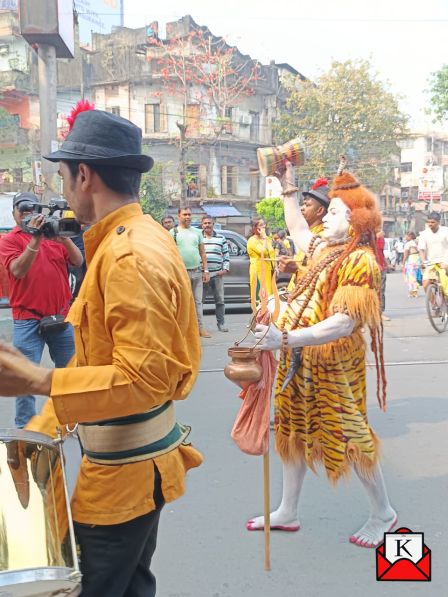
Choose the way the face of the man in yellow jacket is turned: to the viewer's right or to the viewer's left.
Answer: to the viewer's left

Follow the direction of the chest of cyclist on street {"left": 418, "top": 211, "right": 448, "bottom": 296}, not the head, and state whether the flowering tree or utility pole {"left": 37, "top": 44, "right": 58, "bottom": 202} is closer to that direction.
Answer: the utility pole

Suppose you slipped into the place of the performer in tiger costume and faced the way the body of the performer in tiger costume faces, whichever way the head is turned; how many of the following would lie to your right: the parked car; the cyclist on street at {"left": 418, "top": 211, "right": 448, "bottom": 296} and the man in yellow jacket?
2

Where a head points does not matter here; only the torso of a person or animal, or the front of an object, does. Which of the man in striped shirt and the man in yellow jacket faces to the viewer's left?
the man in yellow jacket

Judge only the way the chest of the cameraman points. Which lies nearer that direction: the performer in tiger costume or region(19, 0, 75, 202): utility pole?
the performer in tiger costume
